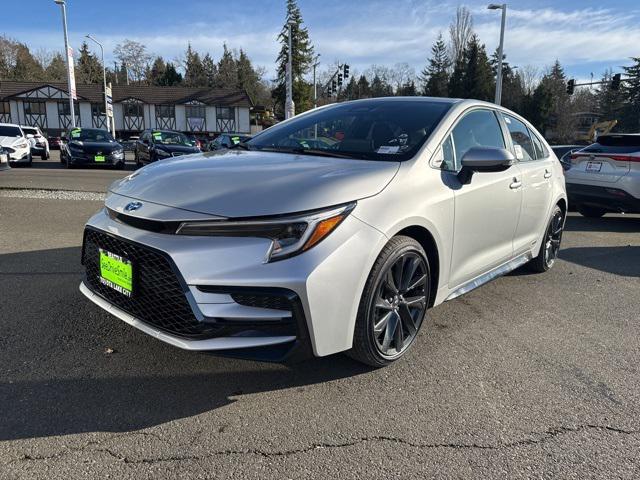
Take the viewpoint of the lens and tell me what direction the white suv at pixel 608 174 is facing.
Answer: facing away from the viewer and to the right of the viewer

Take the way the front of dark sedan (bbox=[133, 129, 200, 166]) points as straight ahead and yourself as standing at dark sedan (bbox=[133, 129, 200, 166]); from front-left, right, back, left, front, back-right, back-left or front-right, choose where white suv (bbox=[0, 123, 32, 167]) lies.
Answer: back-right

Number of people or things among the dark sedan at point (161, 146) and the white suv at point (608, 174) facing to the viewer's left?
0

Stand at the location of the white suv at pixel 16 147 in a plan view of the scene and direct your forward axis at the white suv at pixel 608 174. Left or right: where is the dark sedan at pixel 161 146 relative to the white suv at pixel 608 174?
left

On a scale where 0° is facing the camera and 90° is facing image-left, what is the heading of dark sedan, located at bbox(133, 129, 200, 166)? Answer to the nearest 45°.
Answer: approximately 315°

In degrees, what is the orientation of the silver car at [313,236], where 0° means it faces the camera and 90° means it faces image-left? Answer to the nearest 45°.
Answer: approximately 45°

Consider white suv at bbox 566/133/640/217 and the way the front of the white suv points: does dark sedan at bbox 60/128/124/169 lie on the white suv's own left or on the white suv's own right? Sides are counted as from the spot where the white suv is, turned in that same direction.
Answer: on the white suv's own left

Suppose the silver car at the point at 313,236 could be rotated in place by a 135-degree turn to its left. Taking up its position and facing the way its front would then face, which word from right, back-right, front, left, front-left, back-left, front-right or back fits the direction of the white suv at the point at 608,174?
front-left
